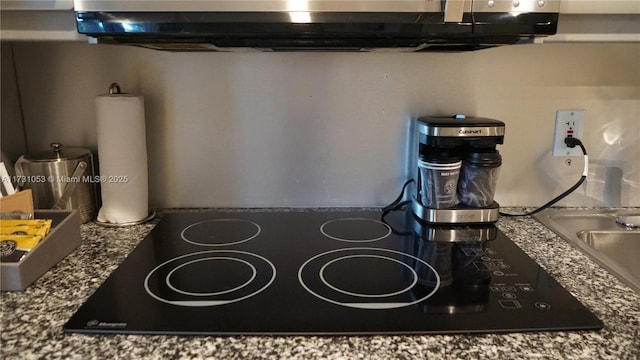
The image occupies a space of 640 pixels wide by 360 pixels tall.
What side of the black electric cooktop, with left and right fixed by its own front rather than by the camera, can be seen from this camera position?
front

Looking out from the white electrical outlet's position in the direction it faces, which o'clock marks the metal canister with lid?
The metal canister with lid is roughly at 2 o'clock from the white electrical outlet.

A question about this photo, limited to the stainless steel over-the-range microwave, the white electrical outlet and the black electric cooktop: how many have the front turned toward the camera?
3

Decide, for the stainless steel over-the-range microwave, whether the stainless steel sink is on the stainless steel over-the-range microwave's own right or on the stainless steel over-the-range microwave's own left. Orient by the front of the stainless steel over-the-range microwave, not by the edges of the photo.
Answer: on the stainless steel over-the-range microwave's own left

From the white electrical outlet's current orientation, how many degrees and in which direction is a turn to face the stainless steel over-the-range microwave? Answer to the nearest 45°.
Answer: approximately 45° to its right

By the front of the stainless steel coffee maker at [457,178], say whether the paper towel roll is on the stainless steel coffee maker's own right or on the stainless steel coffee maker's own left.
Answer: on the stainless steel coffee maker's own right

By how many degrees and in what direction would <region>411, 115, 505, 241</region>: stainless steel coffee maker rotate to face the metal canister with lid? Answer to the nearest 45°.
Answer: approximately 90° to its right

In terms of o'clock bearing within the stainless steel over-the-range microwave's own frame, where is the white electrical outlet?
The white electrical outlet is roughly at 8 o'clock from the stainless steel over-the-range microwave.

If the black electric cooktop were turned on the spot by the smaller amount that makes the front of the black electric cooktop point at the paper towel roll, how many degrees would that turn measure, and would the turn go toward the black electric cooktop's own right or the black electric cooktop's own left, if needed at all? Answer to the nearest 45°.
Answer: approximately 135° to the black electric cooktop's own right

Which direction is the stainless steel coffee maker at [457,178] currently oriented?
toward the camera

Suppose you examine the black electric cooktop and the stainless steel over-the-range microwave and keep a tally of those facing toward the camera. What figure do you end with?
2

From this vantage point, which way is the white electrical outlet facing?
toward the camera

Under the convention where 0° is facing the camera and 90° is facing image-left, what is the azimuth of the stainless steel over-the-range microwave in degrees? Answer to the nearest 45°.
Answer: approximately 0°
